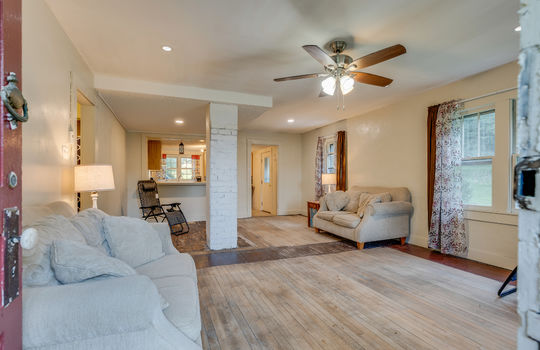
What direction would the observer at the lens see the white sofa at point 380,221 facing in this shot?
facing the viewer and to the left of the viewer

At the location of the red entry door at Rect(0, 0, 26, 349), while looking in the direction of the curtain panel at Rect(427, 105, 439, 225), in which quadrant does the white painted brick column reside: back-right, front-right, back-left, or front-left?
front-left

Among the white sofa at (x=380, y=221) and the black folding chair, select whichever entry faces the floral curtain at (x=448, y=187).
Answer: the black folding chair

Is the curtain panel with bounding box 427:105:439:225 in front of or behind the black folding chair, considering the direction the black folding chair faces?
in front

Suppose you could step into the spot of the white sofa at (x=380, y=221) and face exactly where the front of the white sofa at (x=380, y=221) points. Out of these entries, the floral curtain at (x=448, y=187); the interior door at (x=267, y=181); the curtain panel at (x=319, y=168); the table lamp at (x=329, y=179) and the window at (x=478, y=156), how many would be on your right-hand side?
3

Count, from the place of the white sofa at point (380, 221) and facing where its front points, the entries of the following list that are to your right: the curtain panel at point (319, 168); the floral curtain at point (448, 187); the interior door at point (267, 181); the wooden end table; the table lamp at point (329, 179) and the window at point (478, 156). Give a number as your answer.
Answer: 4

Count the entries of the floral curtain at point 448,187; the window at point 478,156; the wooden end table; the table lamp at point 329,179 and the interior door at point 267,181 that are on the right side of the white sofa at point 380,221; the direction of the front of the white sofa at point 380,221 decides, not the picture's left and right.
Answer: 3

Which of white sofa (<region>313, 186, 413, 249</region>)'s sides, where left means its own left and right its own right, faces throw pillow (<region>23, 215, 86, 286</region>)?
front

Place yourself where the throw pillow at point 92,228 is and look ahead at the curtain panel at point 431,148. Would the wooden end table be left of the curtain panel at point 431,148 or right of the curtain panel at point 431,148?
left

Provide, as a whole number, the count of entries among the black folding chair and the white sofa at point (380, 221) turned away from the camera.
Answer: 0

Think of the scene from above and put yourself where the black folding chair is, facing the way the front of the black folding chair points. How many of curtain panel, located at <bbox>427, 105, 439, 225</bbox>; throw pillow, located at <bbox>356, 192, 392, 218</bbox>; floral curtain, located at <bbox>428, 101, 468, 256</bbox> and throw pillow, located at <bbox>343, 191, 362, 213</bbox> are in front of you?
4

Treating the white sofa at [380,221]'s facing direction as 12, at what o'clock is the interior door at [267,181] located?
The interior door is roughly at 3 o'clock from the white sofa.

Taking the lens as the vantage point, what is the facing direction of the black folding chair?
facing the viewer and to the right of the viewer

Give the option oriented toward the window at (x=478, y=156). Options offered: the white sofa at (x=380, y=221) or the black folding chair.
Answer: the black folding chair

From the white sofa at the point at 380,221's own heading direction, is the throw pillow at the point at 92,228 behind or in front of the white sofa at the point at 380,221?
in front

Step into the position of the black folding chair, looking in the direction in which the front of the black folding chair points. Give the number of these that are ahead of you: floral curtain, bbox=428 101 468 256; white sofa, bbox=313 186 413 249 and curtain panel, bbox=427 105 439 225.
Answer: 3

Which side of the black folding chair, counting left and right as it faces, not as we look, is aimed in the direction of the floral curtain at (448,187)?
front

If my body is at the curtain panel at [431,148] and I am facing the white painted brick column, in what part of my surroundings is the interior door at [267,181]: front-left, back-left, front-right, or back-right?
front-right

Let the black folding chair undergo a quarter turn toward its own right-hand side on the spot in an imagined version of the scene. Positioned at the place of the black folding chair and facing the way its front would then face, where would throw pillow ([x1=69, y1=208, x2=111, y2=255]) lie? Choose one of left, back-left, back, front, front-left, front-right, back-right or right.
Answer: front-left
